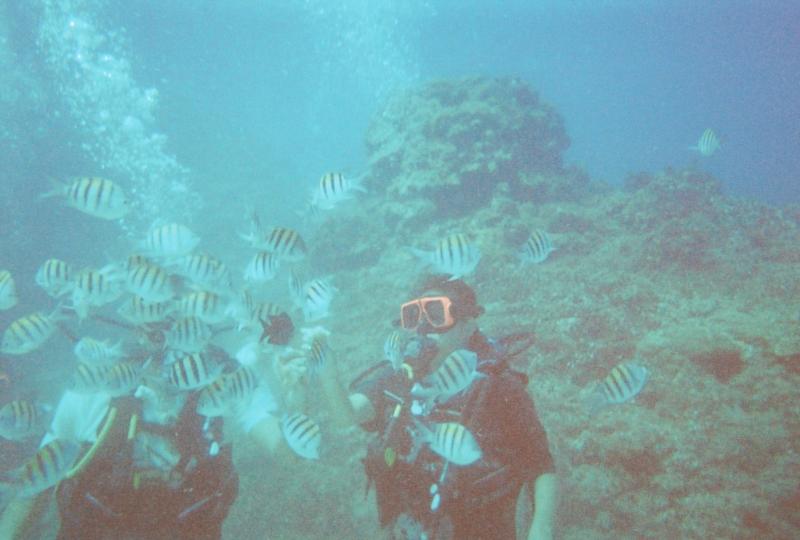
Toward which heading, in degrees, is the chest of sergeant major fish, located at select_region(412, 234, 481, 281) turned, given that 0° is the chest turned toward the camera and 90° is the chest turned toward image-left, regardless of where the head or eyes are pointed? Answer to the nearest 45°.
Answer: approximately 270°
